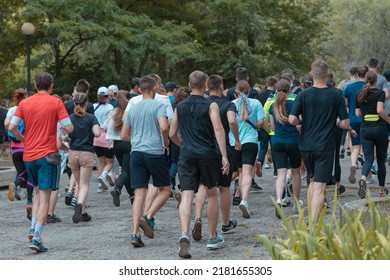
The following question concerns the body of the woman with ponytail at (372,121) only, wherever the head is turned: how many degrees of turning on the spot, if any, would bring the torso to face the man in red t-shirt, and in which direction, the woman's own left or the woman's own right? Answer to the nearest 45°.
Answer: approximately 135° to the woman's own left

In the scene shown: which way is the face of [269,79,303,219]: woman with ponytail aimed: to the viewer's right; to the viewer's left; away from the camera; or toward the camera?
away from the camera

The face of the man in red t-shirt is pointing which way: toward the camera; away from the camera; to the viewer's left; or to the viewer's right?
away from the camera

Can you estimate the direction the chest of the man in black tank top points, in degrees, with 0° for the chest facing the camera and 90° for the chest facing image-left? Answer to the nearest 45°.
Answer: approximately 180°

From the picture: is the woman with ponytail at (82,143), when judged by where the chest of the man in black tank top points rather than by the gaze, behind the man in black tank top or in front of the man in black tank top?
in front

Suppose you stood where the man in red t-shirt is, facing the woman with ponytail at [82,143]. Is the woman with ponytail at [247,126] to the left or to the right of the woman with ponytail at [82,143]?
right

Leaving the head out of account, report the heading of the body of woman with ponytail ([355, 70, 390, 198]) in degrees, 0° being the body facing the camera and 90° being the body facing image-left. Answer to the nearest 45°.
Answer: approximately 180°

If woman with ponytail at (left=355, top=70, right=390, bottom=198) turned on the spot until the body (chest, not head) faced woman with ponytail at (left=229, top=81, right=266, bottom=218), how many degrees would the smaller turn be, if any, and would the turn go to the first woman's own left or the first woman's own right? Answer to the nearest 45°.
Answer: approximately 135° to the first woman's own left

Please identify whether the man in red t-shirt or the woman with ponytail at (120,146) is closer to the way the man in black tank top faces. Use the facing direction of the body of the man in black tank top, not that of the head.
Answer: the woman with ponytail

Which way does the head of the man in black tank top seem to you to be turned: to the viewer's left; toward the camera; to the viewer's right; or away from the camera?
away from the camera

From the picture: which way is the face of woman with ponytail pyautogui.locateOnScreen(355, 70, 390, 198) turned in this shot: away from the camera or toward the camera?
away from the camera

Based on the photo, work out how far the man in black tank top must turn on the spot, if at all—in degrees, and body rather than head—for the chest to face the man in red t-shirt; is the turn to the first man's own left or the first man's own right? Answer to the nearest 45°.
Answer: approximately 90° to the first man's own left
